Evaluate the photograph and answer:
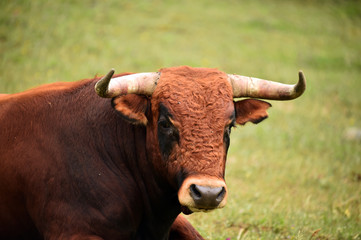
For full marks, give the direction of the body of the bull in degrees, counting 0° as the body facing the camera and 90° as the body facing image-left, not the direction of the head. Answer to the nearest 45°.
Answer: approximately 315°
